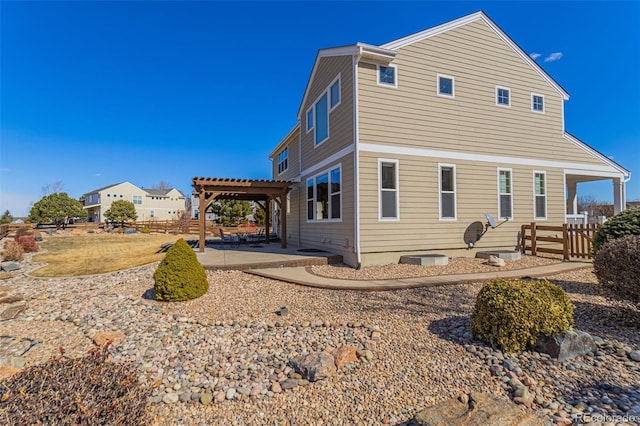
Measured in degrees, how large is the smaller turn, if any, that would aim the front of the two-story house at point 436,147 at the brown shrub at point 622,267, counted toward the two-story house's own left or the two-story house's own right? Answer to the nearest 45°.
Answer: approximately 90° to the two-story house's own right

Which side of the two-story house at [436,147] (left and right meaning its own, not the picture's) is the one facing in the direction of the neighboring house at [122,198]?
left

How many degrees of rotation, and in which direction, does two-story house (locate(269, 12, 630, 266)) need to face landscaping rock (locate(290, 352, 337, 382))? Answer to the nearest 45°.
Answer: approximately 135° to its right

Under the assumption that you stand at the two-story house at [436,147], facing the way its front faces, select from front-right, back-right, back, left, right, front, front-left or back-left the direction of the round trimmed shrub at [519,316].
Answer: back-right

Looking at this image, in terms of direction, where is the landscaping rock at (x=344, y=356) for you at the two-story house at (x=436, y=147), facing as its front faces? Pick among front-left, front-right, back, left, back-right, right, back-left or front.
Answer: back-right

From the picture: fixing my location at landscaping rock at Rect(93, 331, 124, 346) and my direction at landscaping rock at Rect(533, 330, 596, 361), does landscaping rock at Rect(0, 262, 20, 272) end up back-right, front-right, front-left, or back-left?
back-left

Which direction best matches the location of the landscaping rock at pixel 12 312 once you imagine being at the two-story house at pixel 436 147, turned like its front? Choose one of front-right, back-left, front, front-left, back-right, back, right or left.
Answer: back

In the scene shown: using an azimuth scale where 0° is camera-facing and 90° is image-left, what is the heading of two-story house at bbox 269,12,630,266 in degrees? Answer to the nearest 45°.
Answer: approximately 225°

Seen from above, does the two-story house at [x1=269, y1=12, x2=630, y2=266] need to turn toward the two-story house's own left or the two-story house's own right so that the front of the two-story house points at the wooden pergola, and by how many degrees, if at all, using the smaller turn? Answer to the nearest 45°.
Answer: approximately 135° to the two-story house's own left

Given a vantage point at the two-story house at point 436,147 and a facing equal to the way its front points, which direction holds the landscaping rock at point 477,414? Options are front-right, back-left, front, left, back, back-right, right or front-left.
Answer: back-right

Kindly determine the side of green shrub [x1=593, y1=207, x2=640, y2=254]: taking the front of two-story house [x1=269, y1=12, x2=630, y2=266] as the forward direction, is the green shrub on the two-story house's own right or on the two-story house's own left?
on the two-story house's own right
